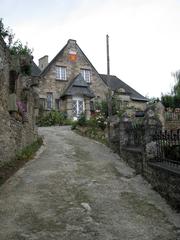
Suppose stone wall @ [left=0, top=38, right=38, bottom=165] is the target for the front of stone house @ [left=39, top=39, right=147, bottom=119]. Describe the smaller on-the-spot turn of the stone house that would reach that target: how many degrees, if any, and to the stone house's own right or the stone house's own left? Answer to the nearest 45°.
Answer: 0° — it already faces it

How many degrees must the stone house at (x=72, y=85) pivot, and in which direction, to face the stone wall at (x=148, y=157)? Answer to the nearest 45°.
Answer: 0° — it already faces it

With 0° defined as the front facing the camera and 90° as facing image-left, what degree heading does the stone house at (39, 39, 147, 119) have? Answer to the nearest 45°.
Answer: approximately 0°

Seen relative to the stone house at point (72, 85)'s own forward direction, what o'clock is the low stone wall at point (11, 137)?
The low stone wall is roughly at 12 o'clock from the stone house.
